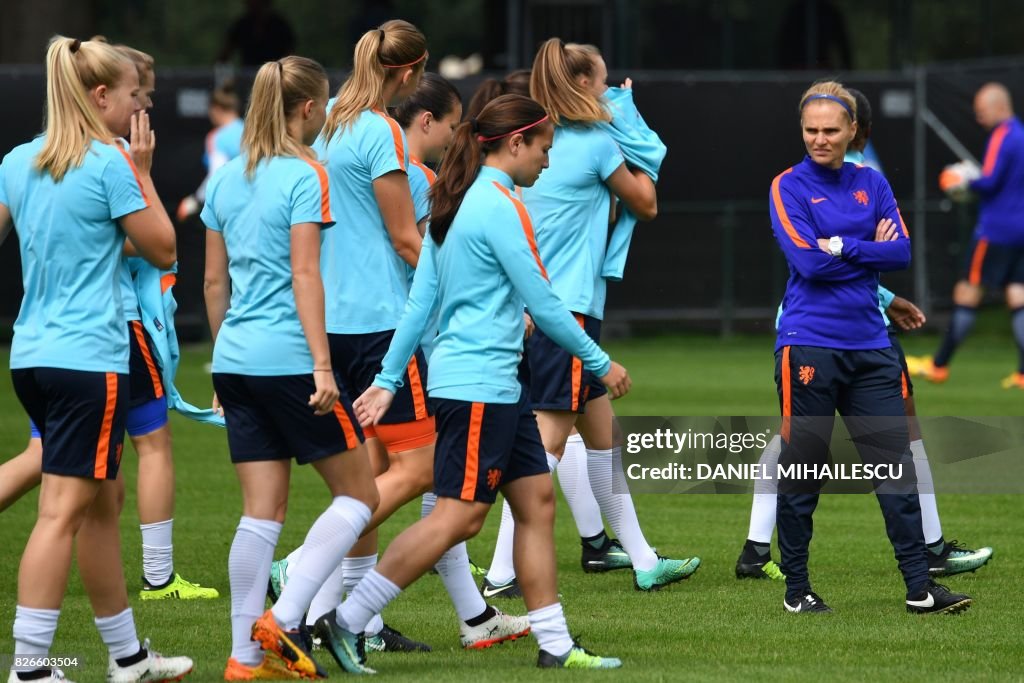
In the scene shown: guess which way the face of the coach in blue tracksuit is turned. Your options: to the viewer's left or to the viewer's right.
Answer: to the viewer's left

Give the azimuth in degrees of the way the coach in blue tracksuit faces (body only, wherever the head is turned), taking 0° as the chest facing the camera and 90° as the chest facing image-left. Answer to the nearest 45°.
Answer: approximately 315°
